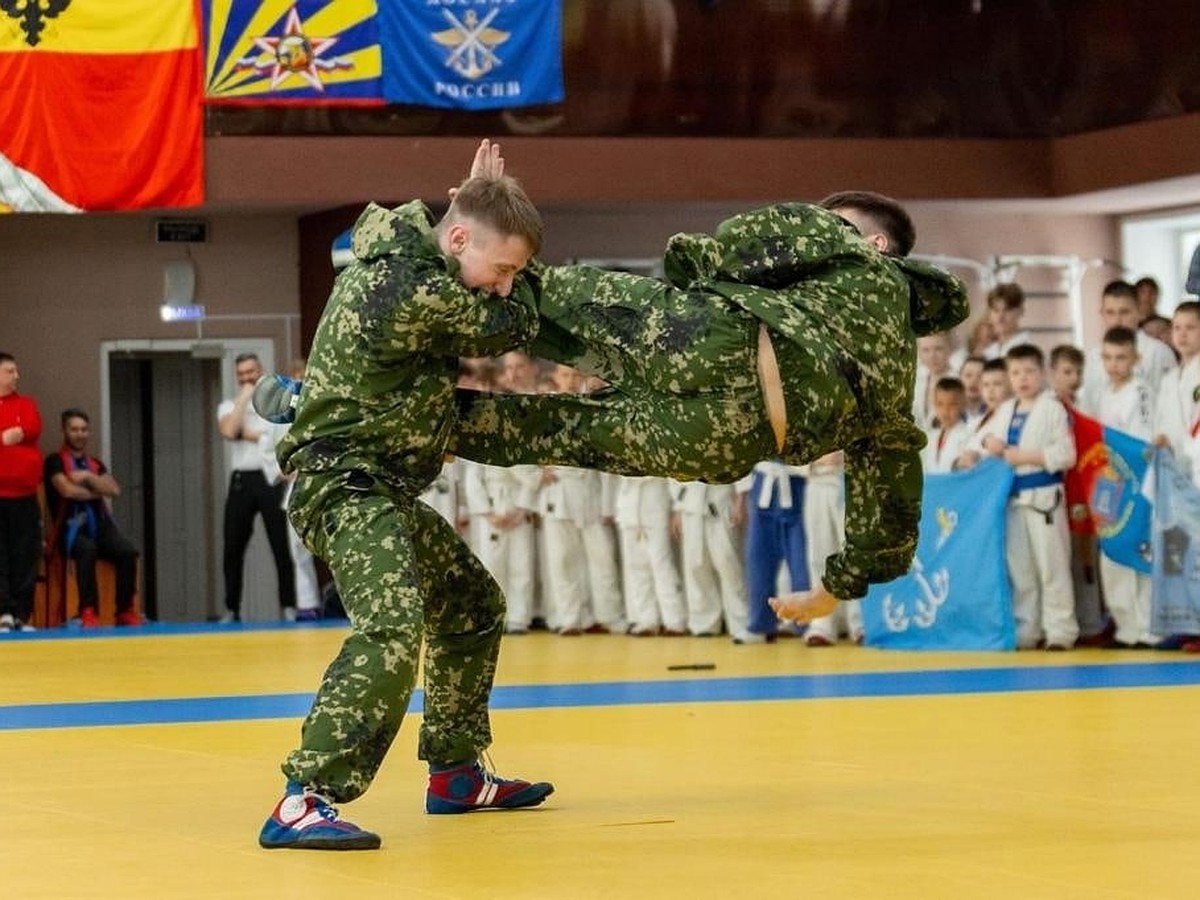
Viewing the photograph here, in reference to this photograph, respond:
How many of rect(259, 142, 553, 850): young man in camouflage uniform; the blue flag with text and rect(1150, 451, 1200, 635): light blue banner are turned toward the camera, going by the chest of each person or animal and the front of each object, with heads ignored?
2

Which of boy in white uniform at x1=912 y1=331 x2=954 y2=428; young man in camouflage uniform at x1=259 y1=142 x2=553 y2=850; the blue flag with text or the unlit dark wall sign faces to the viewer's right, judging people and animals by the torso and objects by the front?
the young man in camouflage uniform

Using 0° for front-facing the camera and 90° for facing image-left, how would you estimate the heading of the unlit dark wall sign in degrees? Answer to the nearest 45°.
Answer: approximately 0°

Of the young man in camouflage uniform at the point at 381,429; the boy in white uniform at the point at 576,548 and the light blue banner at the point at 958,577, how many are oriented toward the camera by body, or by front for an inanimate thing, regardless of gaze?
2

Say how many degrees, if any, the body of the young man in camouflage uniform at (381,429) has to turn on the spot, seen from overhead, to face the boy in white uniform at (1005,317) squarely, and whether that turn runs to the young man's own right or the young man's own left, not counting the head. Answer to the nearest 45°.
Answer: approximately 45° to the young man's own left

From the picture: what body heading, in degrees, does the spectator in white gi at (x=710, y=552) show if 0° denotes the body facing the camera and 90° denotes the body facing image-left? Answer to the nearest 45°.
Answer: approximately 0°

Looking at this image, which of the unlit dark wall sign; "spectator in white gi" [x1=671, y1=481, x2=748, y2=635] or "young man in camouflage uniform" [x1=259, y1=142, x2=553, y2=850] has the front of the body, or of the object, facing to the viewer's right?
the young man in camouflage uniform

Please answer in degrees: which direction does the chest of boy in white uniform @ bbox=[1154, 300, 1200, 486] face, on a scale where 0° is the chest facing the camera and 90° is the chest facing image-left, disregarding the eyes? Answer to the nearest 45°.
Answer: approximately 45°
